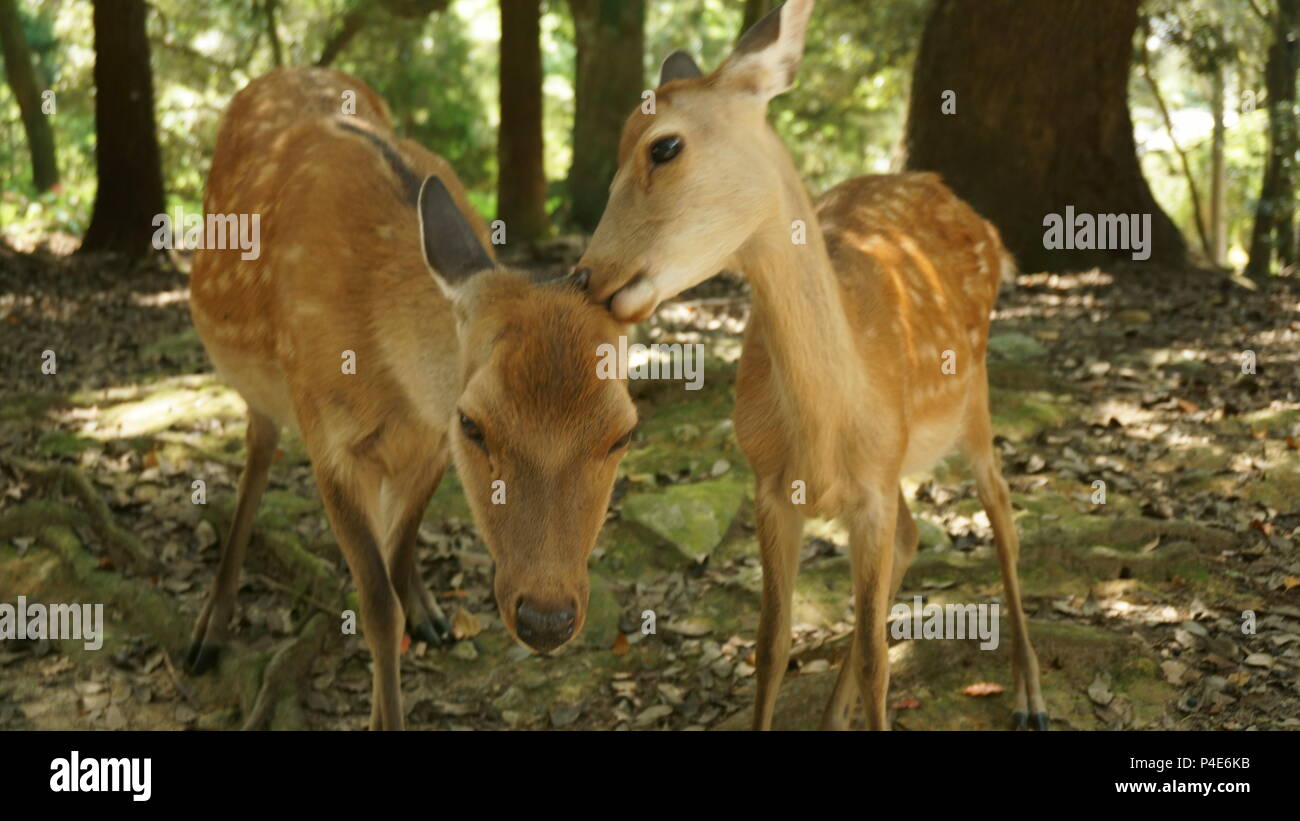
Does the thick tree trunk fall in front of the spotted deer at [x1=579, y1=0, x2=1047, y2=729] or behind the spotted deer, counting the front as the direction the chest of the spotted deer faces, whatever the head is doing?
behind

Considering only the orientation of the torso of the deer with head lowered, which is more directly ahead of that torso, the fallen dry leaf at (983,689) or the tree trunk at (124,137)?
the fallen dry leaf

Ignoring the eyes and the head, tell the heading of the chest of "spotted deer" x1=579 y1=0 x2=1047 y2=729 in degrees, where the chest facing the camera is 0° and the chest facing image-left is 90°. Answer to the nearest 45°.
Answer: approximately 45°

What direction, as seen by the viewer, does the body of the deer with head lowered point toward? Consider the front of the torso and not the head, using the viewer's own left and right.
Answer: facing the viewer and to the right of the viewer

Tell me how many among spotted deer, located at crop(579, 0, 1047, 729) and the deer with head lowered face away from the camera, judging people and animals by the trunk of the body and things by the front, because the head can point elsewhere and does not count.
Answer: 0

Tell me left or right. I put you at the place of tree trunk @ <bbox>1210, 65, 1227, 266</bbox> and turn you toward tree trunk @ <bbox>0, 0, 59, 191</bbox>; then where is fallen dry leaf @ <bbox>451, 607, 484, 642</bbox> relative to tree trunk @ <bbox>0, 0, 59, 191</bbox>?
left

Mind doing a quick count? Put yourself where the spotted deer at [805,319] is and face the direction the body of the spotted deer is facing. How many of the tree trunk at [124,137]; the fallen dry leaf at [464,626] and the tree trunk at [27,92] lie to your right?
3

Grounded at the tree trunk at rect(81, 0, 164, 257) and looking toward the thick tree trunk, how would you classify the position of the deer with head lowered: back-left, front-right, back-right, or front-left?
front-right

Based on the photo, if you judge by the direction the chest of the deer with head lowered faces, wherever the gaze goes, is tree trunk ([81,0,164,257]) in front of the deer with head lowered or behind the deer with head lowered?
behind

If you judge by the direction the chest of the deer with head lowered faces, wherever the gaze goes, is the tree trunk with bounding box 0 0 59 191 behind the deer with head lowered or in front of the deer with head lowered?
behind

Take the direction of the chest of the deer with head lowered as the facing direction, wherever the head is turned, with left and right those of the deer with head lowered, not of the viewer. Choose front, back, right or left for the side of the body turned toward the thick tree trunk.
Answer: left

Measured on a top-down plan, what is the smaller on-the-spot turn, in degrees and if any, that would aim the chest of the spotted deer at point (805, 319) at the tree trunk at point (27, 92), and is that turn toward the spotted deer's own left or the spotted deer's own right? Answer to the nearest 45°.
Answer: approximately 90° to the spotted deer's own right
